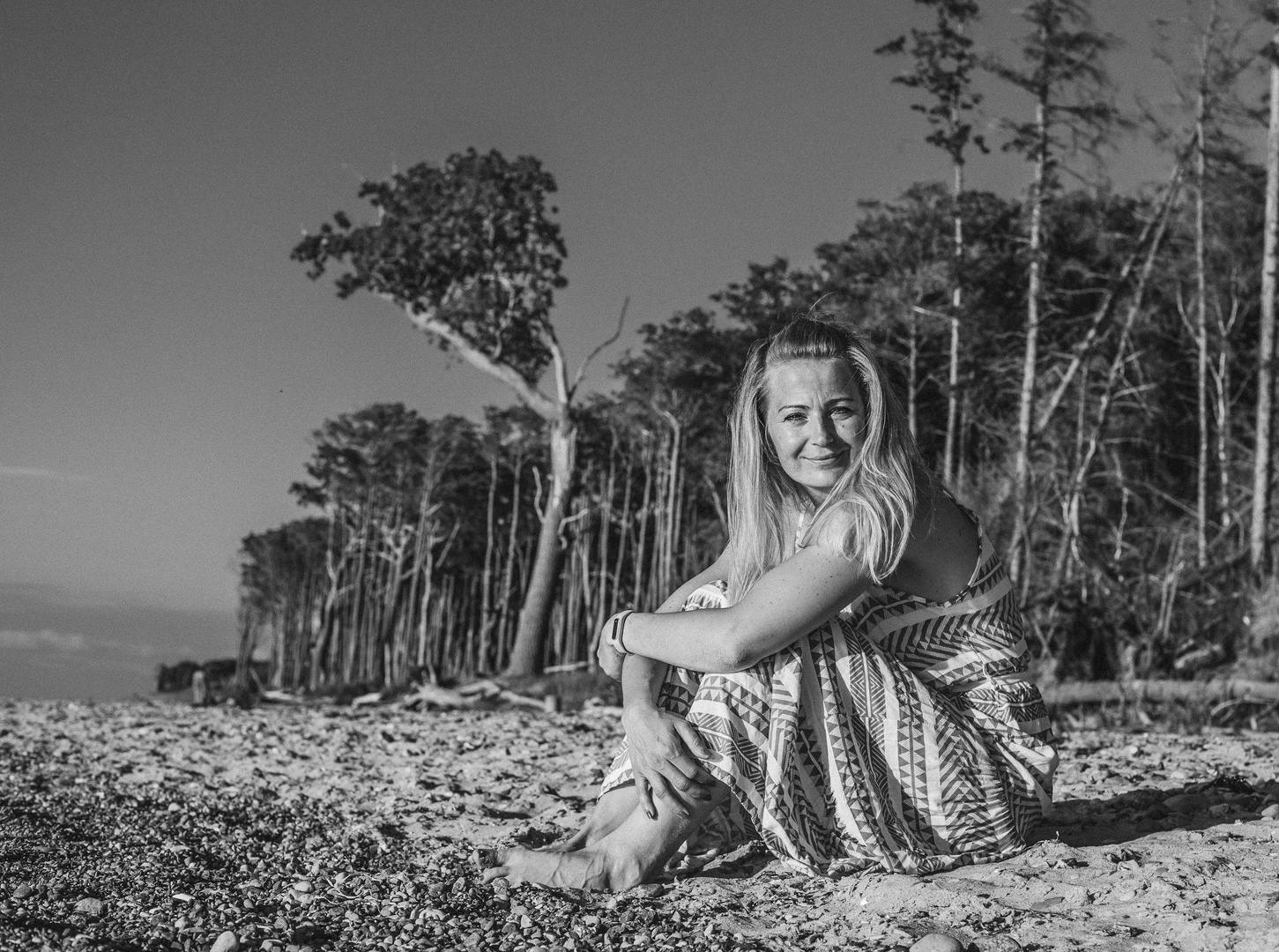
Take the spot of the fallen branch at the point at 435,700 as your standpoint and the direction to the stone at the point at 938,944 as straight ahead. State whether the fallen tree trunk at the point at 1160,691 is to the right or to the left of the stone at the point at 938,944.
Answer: left

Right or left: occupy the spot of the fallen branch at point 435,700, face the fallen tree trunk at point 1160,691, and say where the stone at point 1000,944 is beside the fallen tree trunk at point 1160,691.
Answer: right

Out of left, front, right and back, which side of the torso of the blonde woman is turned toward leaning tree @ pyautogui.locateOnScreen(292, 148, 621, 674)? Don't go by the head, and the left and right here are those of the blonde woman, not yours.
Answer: right

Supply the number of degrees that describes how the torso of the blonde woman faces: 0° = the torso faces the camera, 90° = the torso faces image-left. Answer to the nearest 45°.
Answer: approximately 90°

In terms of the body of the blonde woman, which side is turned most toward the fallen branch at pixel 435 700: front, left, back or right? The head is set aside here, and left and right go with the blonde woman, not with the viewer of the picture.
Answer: right
